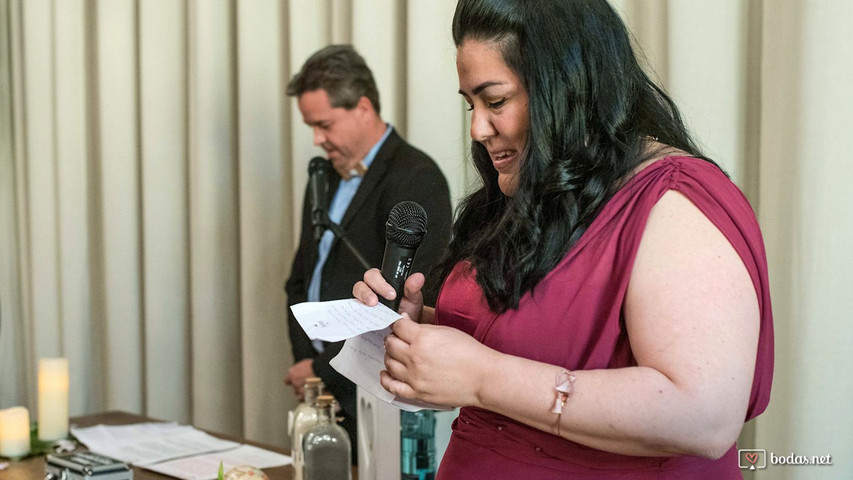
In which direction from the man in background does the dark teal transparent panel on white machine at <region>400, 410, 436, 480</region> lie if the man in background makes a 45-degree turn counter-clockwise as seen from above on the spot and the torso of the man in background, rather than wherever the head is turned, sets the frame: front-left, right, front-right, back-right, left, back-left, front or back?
front

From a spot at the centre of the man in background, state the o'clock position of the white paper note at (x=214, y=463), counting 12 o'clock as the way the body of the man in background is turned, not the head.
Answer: The white paper note is roughly at 11 o'clock from the man in background.

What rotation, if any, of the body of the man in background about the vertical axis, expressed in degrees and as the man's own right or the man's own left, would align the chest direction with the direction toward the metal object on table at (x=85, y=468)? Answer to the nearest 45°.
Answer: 0° — they already face it

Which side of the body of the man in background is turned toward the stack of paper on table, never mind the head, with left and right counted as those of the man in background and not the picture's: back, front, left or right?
front

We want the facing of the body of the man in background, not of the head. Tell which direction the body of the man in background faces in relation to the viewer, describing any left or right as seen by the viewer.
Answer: facing the viewer and to the left of the viewer

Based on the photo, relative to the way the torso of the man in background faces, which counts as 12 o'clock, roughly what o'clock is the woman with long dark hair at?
The woman with long dark hair is roughly at 10 o'clock from the man in background.

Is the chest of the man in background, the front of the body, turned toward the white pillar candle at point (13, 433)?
yes

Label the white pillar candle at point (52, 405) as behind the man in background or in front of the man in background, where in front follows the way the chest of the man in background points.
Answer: in front

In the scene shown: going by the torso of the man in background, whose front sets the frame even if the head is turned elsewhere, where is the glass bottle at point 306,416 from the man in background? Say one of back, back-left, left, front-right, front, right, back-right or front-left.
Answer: front-left

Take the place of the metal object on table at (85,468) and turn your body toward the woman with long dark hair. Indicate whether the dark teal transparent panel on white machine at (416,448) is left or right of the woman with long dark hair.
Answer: left

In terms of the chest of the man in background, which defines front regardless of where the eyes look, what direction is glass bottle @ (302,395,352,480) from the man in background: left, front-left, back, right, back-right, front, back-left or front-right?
front-left
